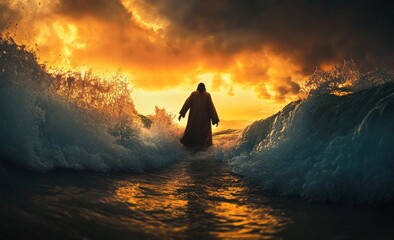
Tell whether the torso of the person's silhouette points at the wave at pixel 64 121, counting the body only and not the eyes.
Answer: no

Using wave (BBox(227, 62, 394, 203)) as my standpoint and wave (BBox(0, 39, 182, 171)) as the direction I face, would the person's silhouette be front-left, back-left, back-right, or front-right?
front-right

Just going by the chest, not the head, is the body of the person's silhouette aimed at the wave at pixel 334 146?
no
